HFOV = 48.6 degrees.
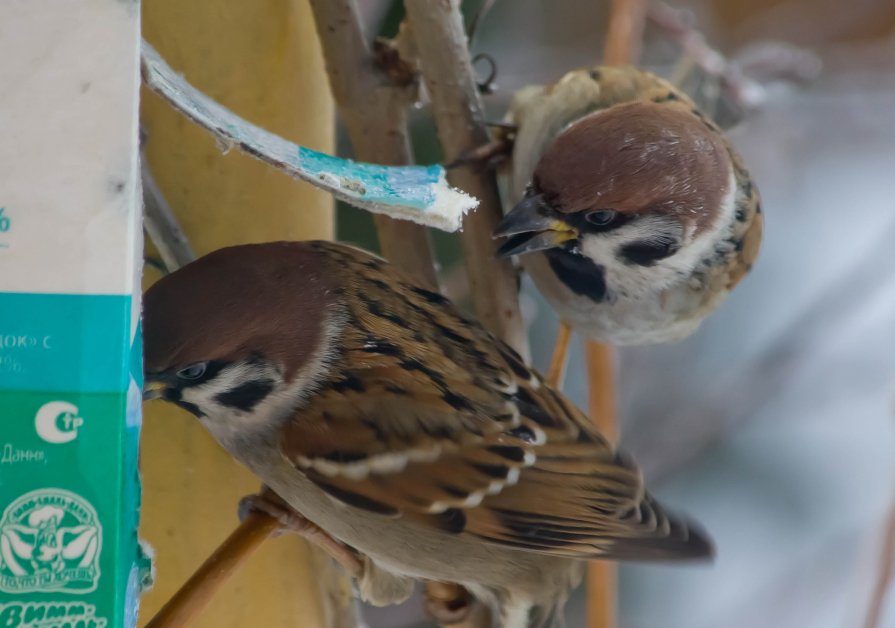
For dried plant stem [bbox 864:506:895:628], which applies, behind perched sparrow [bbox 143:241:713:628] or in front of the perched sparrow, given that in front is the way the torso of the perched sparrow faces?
behind

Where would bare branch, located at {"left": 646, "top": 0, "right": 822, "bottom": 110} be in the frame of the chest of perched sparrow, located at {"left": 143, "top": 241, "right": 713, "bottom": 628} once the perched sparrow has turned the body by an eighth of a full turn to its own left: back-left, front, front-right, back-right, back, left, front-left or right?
back

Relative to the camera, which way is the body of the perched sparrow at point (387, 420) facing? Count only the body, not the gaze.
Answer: to the viewer's left
